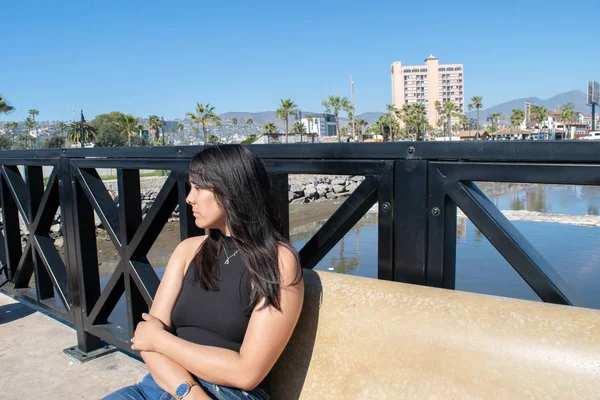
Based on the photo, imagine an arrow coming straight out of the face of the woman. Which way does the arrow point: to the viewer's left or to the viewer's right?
to the viewer's left

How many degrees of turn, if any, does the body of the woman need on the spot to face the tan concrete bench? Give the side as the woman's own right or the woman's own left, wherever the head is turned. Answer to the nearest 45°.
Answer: approximately 90° to the woman's own left

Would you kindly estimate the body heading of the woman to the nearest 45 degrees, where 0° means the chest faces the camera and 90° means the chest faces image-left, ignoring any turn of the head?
approximately 45°
